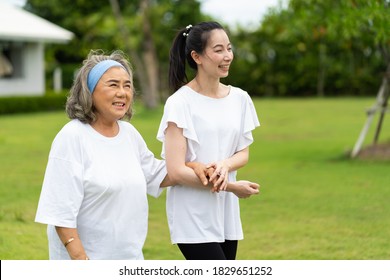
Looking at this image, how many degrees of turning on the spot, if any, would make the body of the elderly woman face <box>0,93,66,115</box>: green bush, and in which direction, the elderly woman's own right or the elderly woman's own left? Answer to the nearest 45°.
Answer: approximately 135° to the elderly woman's own left

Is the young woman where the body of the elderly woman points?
no

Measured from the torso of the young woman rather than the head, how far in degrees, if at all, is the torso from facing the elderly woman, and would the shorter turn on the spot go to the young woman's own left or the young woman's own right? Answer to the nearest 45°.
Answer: approximately 90° to the young woman's own right

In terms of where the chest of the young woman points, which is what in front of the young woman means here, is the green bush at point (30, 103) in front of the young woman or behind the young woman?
behind

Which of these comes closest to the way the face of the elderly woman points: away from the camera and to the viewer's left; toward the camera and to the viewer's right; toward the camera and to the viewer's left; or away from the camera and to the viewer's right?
toward the camera and to the viewer's right

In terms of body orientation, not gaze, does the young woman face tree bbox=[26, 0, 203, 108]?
no

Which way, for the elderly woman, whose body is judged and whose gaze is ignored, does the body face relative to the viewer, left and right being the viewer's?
facing the viewer and to the right of the viewer

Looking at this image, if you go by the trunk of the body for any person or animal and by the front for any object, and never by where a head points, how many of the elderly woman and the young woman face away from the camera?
0

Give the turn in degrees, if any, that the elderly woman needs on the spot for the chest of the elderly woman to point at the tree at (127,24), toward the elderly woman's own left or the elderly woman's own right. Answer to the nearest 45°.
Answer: approximately 135° to the elderly woman's own left

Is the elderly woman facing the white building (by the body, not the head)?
no

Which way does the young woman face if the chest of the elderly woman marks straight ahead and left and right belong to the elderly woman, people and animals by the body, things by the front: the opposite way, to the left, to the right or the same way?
the same way
